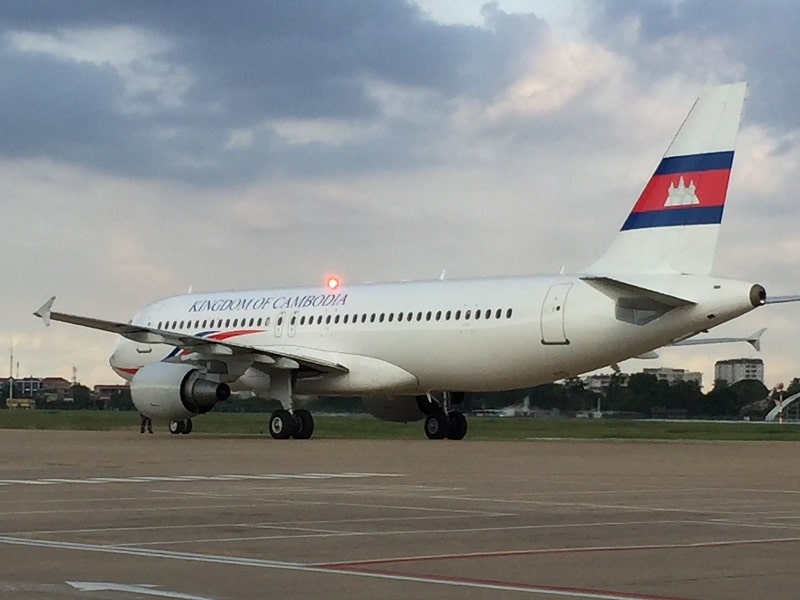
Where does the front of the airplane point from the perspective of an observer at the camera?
facing away from the viewer and to the left of the viewer
